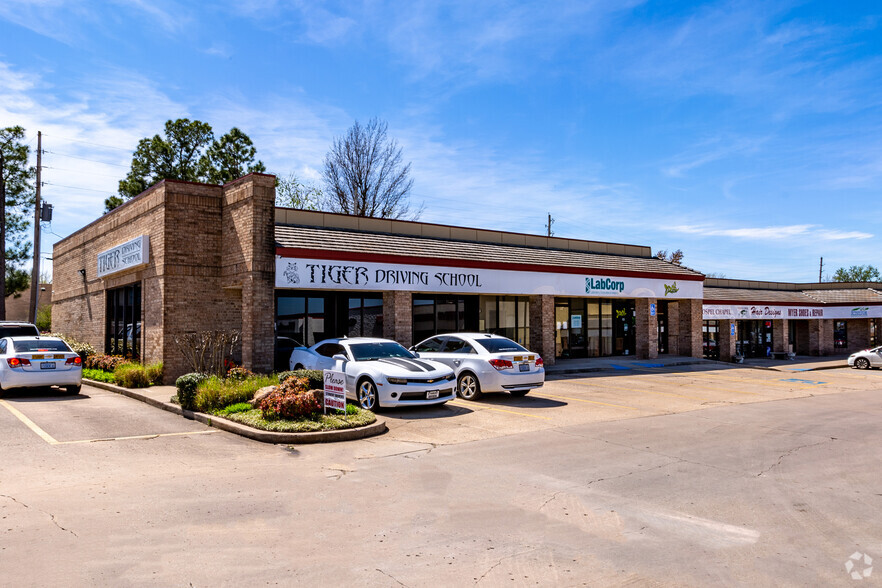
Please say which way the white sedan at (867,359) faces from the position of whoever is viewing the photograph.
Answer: facing to the left of the viewer

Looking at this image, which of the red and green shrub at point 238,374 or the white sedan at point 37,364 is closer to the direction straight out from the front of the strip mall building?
the red and green shrub

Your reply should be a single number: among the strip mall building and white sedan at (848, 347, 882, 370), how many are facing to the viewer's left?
1

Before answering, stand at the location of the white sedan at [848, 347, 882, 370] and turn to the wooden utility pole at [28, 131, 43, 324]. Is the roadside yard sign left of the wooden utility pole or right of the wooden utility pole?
left

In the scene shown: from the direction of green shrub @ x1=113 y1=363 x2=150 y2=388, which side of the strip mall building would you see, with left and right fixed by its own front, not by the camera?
right

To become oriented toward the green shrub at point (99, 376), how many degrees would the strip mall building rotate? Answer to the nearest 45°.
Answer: approximately 135° to its right

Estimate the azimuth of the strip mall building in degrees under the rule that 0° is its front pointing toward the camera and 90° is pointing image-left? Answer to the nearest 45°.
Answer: approximately 315°

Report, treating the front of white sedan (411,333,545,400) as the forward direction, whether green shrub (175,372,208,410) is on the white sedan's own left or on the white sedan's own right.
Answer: on the white sedan's own left

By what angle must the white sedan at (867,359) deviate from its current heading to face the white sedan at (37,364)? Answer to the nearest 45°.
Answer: approximately 45° to its left
